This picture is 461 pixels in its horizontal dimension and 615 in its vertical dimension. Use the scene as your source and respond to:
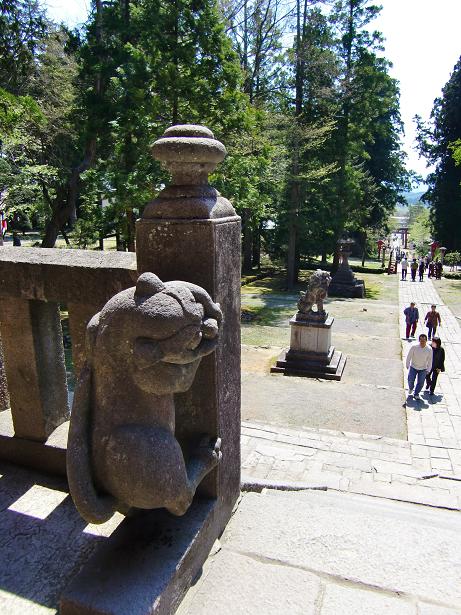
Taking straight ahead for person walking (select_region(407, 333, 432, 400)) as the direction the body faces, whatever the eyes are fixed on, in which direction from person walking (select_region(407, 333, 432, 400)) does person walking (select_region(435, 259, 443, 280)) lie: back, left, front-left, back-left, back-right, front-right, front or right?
back

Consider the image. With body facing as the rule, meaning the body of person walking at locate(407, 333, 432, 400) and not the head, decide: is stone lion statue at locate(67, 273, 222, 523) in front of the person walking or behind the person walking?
in front

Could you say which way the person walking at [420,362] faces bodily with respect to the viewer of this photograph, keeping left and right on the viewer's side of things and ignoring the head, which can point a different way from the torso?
facing the viewer

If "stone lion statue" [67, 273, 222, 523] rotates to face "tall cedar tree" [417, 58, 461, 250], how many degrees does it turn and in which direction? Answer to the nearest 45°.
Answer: approximately 45° to its left

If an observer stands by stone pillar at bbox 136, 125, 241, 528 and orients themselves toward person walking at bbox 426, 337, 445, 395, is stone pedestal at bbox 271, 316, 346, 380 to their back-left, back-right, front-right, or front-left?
front-left

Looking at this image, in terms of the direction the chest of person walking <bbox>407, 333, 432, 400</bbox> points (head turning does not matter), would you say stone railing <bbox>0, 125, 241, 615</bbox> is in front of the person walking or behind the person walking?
in front

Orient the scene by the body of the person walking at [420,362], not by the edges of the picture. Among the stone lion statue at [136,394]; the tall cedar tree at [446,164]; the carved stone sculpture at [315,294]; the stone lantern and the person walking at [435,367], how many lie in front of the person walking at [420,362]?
1

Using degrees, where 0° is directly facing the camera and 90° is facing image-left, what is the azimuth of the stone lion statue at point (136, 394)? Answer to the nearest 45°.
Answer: approximately 270°

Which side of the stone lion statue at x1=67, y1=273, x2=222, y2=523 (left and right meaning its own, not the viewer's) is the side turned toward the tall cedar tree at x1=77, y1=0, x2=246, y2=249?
left

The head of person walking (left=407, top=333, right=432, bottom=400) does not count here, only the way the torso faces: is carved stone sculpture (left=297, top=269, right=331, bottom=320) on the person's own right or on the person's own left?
on the person's own right

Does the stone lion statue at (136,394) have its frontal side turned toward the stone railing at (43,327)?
no

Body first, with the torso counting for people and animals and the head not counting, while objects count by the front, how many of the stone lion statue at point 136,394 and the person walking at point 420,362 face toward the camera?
1

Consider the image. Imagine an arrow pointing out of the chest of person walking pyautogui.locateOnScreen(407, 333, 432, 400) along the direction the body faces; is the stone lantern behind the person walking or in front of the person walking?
behind

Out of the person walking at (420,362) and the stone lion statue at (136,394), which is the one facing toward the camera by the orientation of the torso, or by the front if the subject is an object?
the person walking

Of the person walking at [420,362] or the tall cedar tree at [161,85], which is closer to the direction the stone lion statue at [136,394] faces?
the person walking

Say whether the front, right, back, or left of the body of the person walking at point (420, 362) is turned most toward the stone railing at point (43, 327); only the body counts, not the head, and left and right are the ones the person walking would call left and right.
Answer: front
